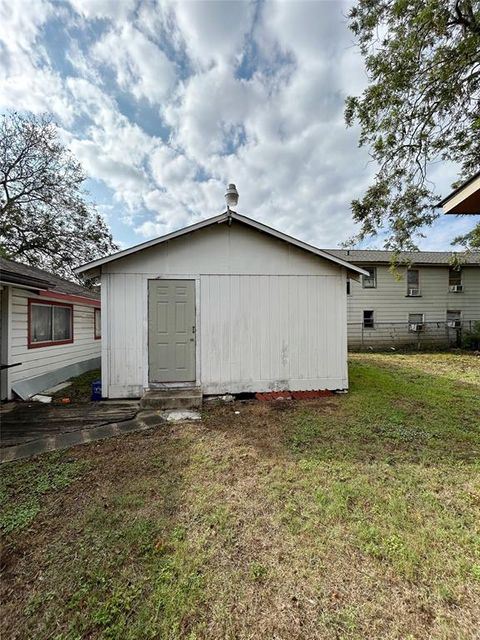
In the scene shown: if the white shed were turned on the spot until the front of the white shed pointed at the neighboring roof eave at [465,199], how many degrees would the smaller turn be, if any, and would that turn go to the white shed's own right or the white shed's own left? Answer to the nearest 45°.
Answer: approximately 45° to the white shed's own left

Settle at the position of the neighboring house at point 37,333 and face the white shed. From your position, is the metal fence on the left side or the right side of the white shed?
left

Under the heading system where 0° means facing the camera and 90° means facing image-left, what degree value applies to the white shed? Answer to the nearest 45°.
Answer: approximately 0°

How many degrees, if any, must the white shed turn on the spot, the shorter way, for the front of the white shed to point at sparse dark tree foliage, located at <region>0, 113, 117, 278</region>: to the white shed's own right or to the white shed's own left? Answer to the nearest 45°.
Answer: approximately 135° to the white shed's own right

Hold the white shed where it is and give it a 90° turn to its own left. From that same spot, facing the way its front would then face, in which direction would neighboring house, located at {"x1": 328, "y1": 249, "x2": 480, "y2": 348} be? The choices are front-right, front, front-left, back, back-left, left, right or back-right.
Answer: front-left

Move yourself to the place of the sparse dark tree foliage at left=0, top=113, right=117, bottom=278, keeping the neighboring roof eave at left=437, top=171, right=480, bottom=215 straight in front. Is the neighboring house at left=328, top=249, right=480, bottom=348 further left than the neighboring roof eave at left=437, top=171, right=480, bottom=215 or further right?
left

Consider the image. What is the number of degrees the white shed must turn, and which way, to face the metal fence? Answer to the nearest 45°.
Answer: approximately 135° to its left

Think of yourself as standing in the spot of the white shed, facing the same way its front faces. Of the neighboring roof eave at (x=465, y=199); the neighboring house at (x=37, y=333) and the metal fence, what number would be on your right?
1

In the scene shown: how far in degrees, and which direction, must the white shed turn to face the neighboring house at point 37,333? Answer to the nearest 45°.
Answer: approximately 90° to its right
